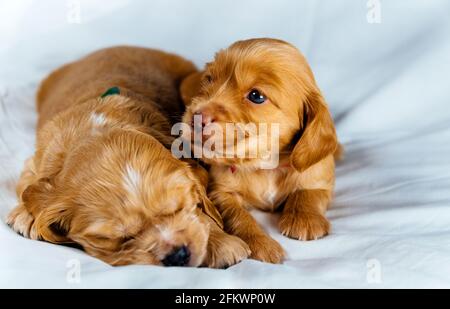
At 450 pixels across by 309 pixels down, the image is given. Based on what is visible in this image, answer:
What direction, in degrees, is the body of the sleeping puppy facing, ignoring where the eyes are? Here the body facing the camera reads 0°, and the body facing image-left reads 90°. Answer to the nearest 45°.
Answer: approximately 0°
